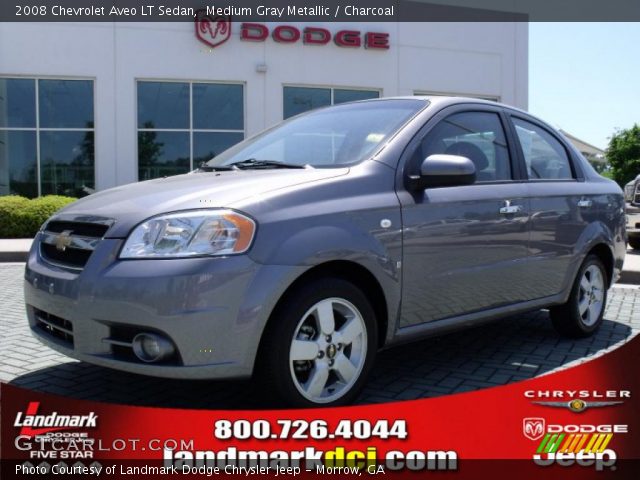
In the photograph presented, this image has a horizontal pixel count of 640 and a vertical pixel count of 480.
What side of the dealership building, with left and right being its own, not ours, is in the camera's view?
front

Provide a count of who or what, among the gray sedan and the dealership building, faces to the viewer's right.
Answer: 0

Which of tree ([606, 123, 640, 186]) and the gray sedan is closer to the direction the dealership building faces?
the gray sedan

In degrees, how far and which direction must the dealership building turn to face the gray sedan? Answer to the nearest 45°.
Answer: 0° — it already faces it

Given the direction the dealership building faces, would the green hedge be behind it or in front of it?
in front

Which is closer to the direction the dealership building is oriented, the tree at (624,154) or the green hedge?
the green hedge

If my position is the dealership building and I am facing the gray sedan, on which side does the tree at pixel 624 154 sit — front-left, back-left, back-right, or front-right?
back-left

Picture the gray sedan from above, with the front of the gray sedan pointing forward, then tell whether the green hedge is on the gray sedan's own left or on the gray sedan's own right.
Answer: on the gray sedan's own right

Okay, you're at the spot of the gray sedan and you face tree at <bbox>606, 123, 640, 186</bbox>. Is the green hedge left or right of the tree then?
left

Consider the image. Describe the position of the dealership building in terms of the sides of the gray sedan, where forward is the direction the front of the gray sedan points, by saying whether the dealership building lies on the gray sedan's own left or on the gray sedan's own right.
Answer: on the gray sedan's own right

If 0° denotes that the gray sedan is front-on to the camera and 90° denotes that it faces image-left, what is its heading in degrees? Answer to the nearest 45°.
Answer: approximately 45°
